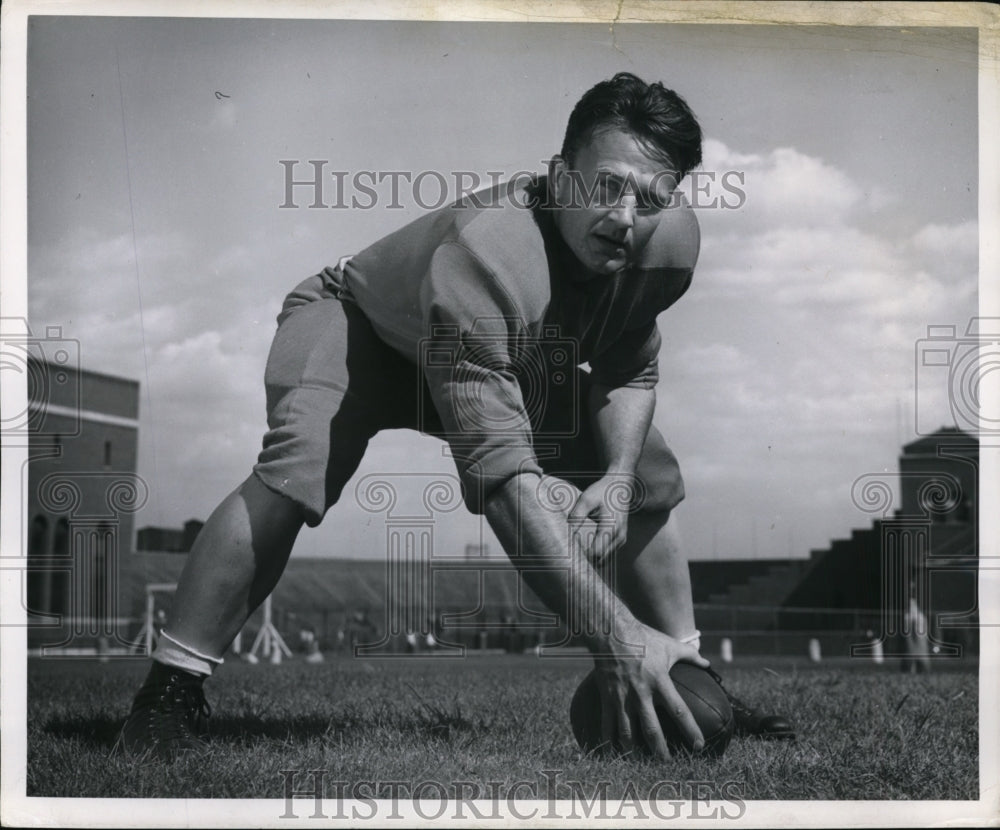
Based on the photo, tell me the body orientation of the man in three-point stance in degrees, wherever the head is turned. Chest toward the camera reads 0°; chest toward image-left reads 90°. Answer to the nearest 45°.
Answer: approximately 315°
